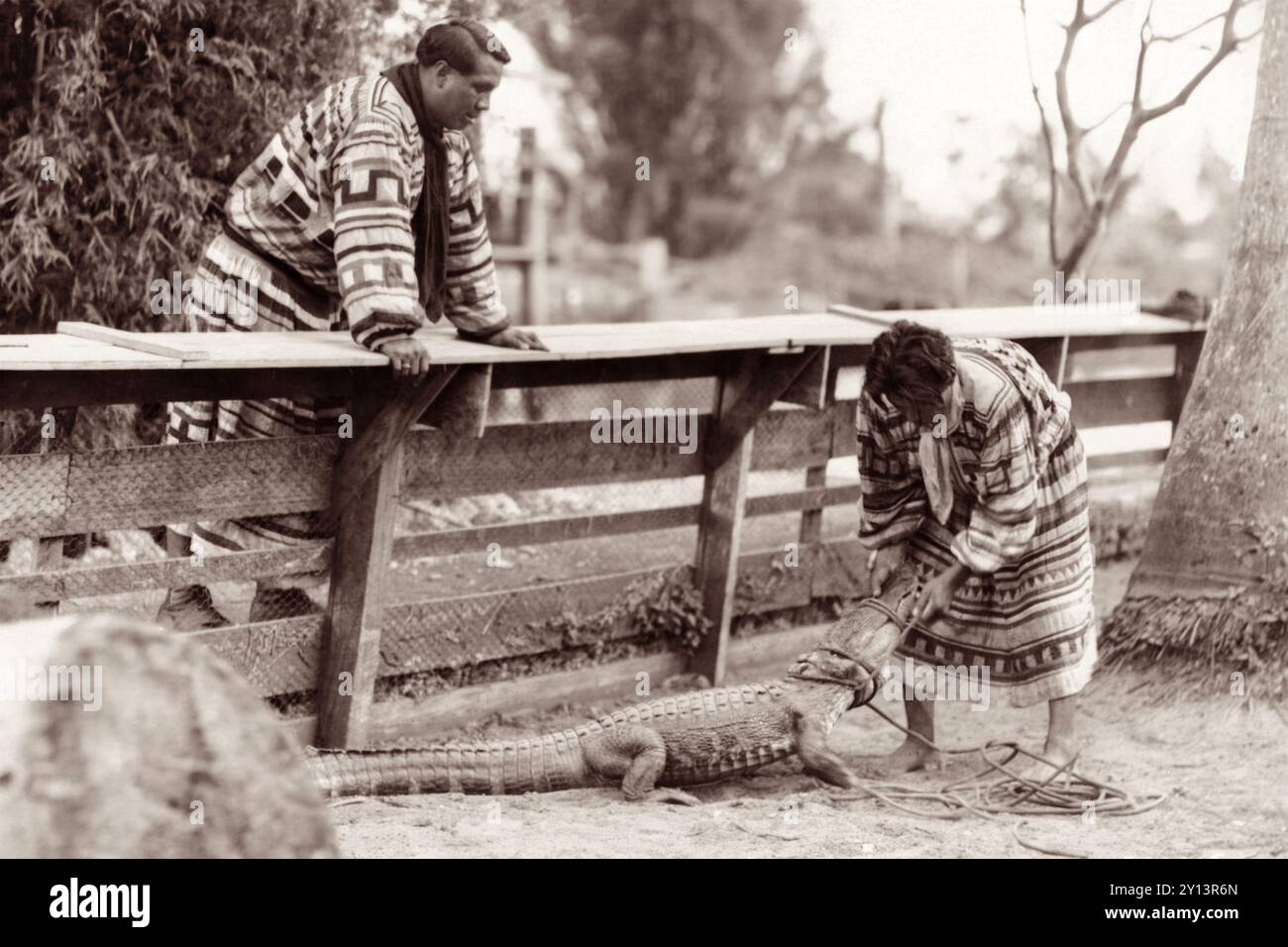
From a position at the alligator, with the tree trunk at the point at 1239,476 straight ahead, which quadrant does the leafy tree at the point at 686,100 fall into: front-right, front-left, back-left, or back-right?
front-left

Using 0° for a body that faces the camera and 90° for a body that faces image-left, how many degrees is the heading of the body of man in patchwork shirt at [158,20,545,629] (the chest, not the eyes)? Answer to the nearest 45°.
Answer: approximately 315°

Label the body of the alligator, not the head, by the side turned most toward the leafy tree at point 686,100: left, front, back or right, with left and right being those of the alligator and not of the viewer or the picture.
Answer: left

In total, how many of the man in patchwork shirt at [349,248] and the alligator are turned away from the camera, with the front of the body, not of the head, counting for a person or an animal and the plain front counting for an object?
0

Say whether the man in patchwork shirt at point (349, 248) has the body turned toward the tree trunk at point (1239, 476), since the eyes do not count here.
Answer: no

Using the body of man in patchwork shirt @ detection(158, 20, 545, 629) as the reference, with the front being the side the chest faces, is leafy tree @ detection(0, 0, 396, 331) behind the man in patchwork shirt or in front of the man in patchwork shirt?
behind

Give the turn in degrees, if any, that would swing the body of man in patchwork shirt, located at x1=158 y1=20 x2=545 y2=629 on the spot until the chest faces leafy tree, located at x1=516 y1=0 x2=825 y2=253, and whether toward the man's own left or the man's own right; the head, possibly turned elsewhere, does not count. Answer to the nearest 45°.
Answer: approximately 135° to the man's own left

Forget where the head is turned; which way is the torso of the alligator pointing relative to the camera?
to the viewer's right

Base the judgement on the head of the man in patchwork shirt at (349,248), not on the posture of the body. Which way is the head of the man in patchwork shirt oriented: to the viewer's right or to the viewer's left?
to the viewer's right

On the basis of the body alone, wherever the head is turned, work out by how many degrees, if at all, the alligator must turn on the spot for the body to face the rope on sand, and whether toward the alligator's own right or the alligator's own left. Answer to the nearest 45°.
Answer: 0° — it already faces it
